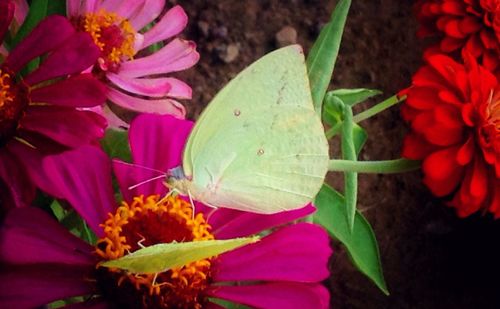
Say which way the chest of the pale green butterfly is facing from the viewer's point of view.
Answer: to the viewer's left
